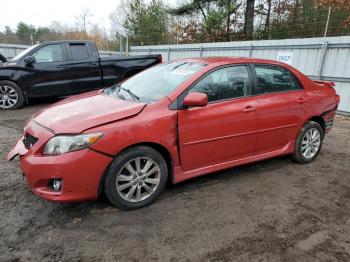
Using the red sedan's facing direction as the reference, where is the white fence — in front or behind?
behind

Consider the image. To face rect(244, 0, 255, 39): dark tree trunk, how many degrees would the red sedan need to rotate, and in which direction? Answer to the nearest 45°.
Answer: approximately 135° to its right

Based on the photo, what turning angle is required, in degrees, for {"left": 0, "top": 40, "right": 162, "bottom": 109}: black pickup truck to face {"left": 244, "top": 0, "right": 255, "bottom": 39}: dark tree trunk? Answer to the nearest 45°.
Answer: approximately 135° to its right

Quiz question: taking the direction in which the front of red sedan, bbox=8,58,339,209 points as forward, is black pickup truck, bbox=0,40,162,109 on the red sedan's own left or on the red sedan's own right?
on the red sedan's own right

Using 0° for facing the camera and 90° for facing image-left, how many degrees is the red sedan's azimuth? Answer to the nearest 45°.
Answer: approximately 45°

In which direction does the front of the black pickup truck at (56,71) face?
to the viewer's left
